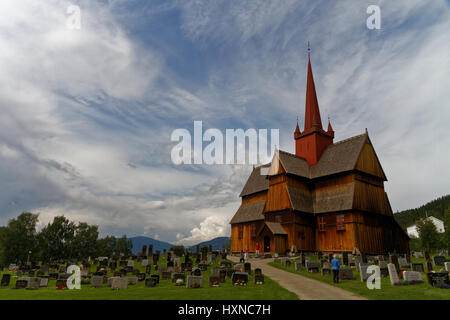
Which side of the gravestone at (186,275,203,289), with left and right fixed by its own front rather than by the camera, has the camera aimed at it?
front

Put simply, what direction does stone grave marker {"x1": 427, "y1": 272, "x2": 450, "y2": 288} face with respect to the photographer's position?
facing the viewer

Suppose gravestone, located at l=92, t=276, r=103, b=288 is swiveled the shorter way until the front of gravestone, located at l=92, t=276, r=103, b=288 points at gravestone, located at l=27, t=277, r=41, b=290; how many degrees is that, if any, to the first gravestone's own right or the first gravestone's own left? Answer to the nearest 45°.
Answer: approximately 135° to the first gravestone's own right

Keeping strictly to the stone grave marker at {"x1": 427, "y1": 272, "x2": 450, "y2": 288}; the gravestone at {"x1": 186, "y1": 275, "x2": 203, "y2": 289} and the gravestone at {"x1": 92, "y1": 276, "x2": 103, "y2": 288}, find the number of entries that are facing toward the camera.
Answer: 3

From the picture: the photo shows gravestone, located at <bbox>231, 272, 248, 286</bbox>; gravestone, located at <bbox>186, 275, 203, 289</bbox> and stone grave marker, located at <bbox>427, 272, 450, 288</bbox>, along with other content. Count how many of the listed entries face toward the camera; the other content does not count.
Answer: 3

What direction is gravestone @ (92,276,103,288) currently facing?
toward the camera

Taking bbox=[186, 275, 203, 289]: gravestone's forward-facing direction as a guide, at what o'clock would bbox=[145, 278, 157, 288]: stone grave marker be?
The stone grave marker is roughly at 4 o'clock from the gravestone.

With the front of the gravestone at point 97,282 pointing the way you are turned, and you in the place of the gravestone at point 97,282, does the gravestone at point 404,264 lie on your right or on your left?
on your left

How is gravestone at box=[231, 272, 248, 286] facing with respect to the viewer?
toward the camera

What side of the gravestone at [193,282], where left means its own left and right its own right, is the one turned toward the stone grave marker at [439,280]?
left

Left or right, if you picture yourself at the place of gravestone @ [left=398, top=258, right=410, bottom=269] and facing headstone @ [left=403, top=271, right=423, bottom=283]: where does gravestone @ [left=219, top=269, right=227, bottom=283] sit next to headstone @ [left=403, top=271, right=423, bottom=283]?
right
